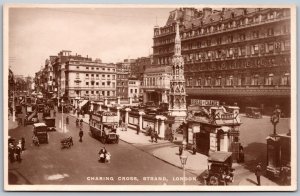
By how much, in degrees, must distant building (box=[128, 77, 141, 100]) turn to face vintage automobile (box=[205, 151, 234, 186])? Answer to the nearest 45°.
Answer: approximately 45° to its left

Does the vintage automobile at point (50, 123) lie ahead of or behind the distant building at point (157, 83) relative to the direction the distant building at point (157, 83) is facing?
ahead

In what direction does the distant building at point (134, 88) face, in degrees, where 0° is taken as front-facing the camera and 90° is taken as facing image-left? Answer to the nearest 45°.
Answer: approximately 0°

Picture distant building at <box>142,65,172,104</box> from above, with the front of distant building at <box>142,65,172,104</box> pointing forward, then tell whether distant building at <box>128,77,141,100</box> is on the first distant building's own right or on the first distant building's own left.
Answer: on the first distant building's own right

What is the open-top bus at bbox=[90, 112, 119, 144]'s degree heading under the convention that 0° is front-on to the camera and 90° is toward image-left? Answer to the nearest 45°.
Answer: approximately 315°

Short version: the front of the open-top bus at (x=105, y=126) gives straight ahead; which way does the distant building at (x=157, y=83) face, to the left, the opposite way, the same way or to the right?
to the right

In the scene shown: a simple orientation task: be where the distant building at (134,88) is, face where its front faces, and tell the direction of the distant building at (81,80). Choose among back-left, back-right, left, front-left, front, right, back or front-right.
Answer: right
